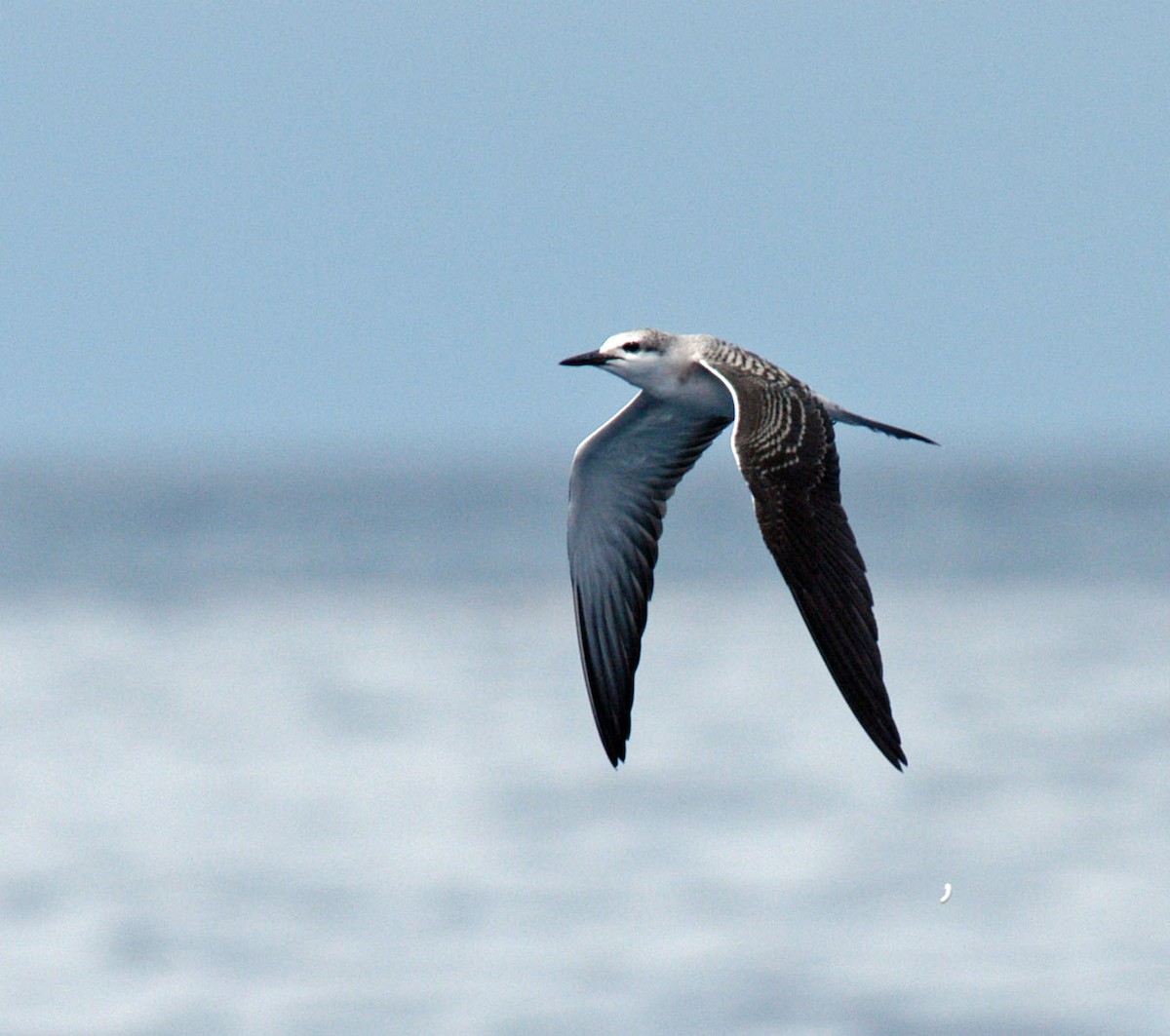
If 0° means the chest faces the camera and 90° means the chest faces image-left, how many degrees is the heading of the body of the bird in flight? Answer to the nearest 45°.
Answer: approximately 45°
